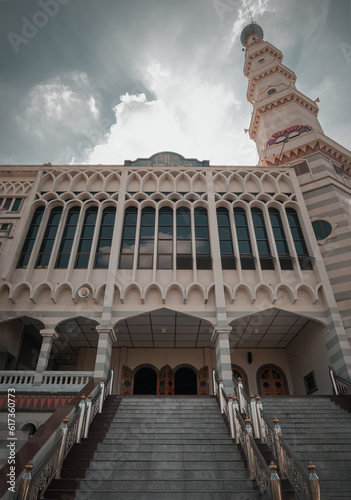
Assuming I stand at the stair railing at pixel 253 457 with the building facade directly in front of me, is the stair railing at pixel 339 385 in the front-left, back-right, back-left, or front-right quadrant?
front-right

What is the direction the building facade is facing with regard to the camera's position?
facing the viewer

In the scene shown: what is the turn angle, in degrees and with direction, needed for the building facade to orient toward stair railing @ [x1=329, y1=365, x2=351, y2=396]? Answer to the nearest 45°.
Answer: approximately 90° to its left
